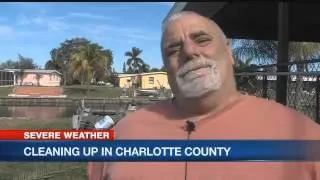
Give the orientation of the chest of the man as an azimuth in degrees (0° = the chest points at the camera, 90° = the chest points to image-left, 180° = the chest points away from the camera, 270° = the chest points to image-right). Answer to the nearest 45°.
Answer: approximately 45°
